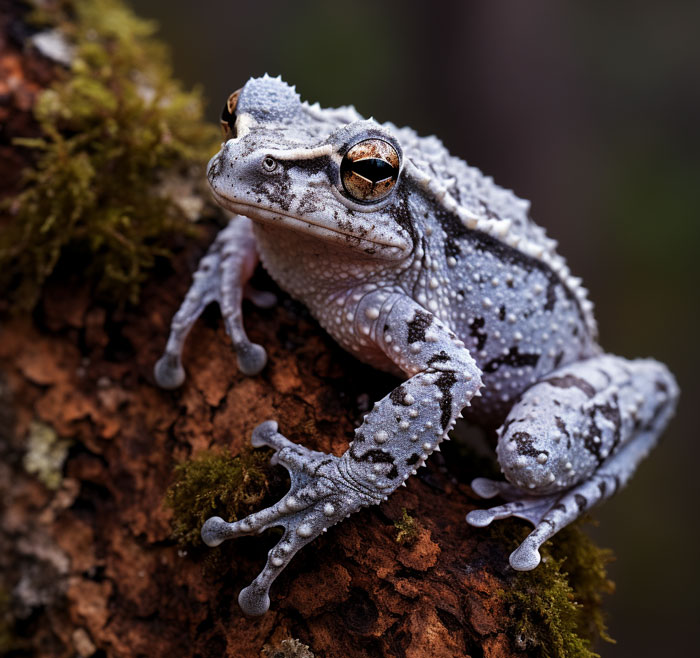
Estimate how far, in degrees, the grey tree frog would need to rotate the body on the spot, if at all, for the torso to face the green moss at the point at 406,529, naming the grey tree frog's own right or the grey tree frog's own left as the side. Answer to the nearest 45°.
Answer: approximately 90° to the grey tree frog's own left

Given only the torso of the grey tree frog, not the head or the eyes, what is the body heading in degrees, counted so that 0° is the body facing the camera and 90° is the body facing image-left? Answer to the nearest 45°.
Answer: approximately 45°
